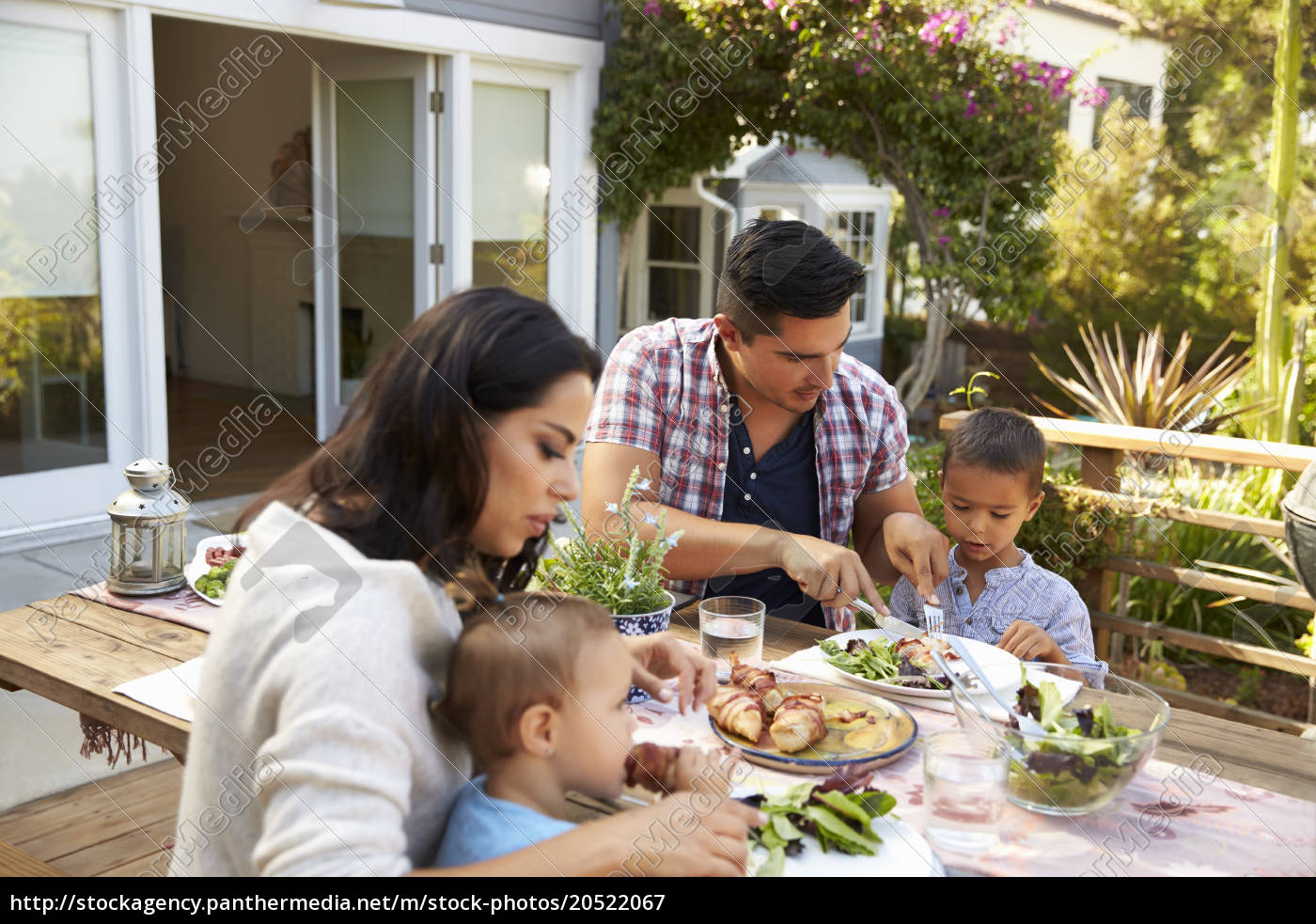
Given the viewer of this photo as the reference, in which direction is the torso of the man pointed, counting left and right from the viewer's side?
facing the viewer and to the right of the viewer

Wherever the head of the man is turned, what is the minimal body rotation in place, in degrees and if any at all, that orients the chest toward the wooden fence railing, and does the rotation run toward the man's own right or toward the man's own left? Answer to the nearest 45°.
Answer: approximately 90° to the man's own left

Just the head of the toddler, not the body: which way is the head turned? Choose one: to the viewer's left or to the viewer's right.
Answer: to the viewer's right

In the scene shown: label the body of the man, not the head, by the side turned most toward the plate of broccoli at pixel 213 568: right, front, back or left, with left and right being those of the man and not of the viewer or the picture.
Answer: right

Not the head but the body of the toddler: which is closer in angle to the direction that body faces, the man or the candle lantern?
the man

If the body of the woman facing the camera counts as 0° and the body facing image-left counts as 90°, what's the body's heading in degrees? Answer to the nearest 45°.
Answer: approximately 270°

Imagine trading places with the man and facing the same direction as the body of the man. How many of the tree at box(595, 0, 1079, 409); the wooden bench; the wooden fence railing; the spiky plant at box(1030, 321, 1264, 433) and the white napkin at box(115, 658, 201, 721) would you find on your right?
2

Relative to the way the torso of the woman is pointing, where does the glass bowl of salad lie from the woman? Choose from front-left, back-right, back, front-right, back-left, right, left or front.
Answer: front

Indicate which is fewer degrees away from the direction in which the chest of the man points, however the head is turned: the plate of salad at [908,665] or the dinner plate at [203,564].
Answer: the plate of salad

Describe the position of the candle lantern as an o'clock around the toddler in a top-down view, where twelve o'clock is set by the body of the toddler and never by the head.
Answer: The candle lantern is roughly at 8 o'clock from the toddler.

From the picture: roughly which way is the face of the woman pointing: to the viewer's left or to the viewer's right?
to the viewer's right

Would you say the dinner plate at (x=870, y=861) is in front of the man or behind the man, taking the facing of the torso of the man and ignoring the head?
in front

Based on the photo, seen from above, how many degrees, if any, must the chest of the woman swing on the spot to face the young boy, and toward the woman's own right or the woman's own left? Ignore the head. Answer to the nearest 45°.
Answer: approximately 45° to the woman's own left

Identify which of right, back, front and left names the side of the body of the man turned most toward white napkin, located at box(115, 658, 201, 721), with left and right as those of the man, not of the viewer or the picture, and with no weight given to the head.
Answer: right

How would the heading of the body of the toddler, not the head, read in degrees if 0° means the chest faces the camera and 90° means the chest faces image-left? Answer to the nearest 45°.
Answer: approximately 270°

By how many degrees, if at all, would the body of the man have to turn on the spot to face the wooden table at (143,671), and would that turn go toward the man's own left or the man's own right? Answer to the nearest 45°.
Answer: approximately 90° to the man's own right
